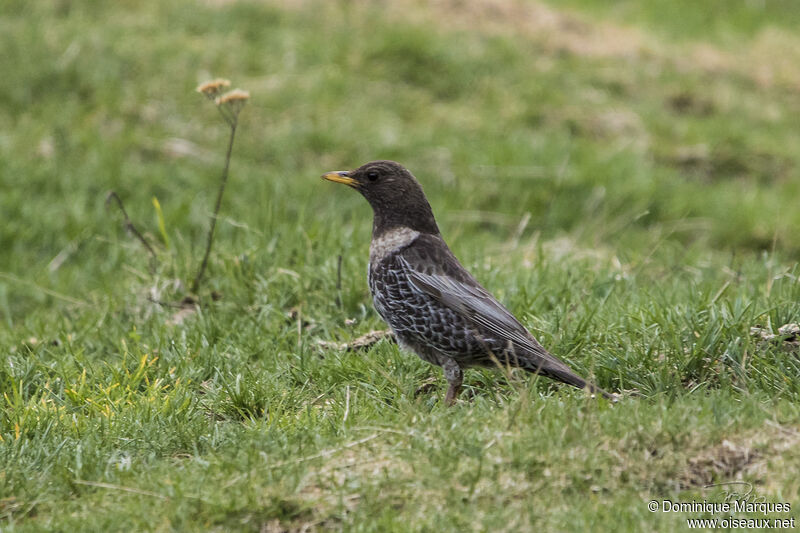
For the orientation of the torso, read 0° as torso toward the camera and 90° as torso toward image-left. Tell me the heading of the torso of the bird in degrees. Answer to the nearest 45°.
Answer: approximately 90°
